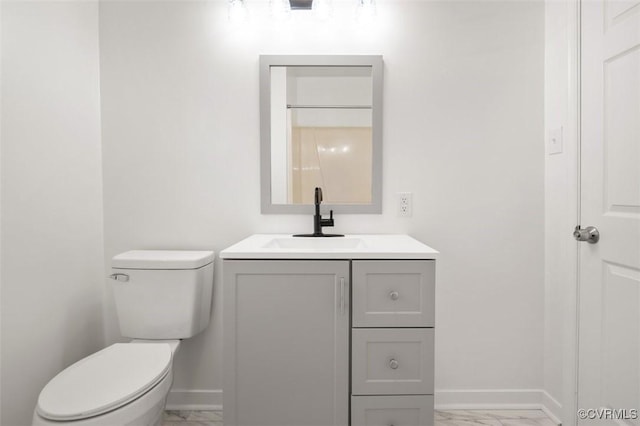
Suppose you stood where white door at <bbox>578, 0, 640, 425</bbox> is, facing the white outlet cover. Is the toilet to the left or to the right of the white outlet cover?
left

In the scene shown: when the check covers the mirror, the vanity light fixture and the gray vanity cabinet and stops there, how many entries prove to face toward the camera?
3

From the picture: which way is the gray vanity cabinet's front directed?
toward the camera

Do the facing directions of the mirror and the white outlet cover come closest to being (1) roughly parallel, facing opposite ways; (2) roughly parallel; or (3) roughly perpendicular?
roughly parallel

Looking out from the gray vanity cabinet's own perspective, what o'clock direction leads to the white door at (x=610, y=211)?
The white door is roughly at 9 o'clock from the gray vanity cabinet.

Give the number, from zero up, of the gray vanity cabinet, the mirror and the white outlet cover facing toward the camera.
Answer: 3

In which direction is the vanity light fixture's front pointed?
toward the camera

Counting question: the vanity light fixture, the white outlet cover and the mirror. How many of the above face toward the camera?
3

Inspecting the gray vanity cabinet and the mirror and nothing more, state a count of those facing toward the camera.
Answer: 2
